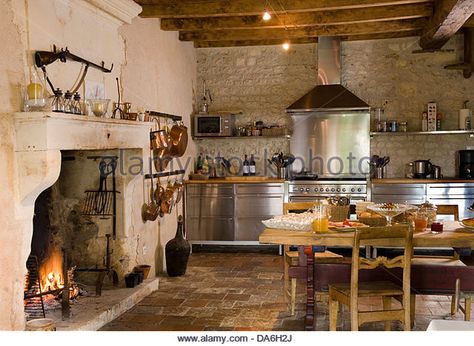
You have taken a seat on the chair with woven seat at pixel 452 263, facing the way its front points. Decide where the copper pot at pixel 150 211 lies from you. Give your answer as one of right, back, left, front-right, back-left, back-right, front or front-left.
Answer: right

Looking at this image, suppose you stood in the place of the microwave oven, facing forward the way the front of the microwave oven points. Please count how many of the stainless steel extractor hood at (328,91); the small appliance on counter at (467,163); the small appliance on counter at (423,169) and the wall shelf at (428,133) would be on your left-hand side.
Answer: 4

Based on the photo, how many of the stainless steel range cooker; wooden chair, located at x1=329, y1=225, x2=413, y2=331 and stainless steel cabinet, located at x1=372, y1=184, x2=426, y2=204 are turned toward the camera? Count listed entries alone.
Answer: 2

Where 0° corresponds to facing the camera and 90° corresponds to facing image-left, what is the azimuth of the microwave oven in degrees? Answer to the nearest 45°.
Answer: approximately 0°

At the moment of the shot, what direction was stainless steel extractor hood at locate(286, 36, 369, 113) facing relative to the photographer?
facing the viewer

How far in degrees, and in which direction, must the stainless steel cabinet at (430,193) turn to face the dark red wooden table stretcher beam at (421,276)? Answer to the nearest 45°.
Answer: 0° — it already faces it

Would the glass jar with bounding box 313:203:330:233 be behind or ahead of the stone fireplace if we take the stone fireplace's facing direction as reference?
ahead

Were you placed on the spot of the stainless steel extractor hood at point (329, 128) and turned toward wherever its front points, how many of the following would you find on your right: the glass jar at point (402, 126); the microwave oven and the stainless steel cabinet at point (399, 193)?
1

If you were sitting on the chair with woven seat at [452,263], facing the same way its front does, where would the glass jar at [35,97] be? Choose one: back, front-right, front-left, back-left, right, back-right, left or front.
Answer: front-right

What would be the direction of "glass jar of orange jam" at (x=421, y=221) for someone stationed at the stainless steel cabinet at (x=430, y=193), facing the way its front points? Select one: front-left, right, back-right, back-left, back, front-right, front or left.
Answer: front

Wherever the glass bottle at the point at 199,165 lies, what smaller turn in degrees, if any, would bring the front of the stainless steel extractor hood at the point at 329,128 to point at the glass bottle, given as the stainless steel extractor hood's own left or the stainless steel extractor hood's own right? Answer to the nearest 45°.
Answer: approximately 90° to the stainless steel extractor hood's own right
